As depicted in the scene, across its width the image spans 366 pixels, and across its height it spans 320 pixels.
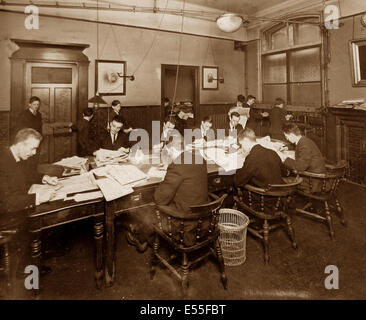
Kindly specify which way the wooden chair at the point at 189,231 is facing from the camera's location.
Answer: facing away from the viewer and to the left of the viewer

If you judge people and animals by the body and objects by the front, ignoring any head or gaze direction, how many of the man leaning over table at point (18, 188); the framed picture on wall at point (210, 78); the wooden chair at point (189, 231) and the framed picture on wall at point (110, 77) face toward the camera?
2

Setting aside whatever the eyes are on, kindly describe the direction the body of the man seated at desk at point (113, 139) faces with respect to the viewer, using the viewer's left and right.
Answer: facing the viewer

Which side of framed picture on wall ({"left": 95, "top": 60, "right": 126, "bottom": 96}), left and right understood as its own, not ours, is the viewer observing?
front

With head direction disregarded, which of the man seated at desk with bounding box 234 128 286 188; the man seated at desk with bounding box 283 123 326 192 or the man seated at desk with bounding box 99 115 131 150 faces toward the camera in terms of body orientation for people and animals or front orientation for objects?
the man seated at desk with bounding box 99 115 131 150

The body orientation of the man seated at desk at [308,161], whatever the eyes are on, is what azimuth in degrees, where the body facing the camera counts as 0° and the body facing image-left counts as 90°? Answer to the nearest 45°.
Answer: approximately 90°

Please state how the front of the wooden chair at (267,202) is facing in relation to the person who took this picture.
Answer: facing away from the viewer and to the left of the viewer

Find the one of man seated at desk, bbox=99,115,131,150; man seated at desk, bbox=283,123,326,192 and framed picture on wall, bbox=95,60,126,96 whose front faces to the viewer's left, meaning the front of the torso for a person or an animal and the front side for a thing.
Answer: man seated at desk, bbox=283,123,326,192

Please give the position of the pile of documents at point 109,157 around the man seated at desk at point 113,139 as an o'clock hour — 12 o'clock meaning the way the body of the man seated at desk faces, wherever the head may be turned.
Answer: The pile of documents is roughly at 12 o'clock from the man seated at desk.

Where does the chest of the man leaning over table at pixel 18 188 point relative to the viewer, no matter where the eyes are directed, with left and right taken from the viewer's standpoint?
facing to the right of the viewer

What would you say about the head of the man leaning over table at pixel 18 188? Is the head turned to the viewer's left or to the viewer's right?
to the viewer's right

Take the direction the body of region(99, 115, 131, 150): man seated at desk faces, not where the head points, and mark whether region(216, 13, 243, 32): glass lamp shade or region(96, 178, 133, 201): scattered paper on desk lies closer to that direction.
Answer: the scattered paper on desk

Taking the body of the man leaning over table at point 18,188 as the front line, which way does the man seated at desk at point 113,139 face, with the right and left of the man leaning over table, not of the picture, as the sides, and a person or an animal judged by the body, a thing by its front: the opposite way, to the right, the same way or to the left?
to the right

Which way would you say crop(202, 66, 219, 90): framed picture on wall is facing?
toward the camera
